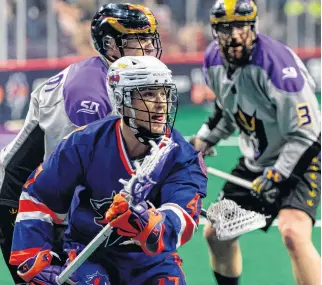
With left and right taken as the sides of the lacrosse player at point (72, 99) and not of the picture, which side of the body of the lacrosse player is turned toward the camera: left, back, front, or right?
right

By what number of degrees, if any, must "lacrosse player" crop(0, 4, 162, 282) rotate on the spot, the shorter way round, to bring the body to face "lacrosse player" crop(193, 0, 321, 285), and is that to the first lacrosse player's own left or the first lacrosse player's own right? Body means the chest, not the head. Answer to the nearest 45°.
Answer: approximately 45° to the first lacrosse player's own left

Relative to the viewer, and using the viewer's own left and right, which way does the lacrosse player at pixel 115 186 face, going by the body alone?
facing the viewer and to the right of the viewer

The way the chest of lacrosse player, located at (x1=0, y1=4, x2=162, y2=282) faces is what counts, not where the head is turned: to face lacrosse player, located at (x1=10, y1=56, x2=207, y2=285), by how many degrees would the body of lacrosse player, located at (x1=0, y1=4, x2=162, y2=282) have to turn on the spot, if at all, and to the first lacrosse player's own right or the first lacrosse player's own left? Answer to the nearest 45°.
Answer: approximately 90° to the first lacrosse player's own right

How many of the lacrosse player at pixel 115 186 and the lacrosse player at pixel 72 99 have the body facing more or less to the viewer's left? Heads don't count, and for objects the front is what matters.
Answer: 0

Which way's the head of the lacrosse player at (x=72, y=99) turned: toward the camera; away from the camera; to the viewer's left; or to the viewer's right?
to the viewer's right

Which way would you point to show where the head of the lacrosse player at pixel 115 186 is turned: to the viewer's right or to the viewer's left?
to the viewer's right
